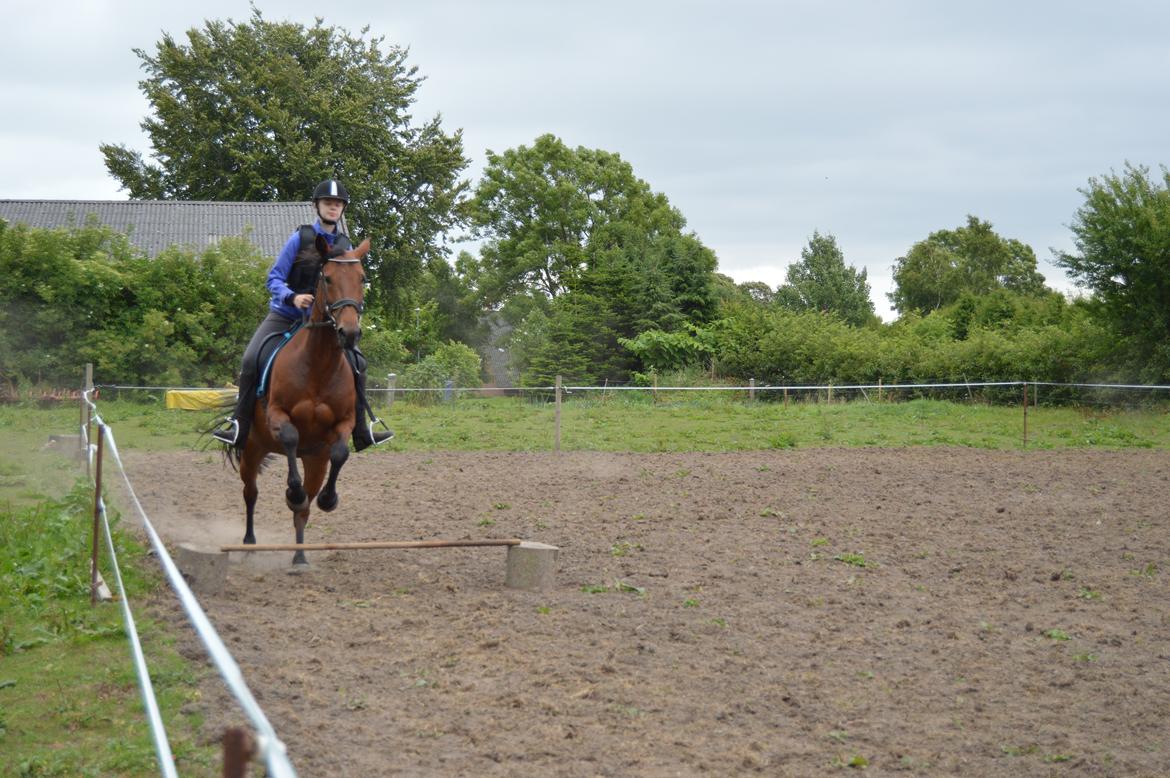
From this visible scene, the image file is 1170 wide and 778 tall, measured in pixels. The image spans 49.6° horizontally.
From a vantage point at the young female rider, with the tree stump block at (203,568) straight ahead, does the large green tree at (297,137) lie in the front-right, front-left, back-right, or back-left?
back-right

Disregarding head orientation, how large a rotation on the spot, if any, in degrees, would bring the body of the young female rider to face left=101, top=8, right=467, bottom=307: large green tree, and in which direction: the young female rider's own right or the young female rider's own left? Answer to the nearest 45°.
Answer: approximately 180°

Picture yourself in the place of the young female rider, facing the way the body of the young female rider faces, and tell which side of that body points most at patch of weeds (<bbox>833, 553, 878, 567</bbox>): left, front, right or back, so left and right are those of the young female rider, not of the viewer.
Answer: left

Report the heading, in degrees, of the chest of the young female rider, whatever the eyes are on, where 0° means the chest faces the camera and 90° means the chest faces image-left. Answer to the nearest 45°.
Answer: approximately 0°
